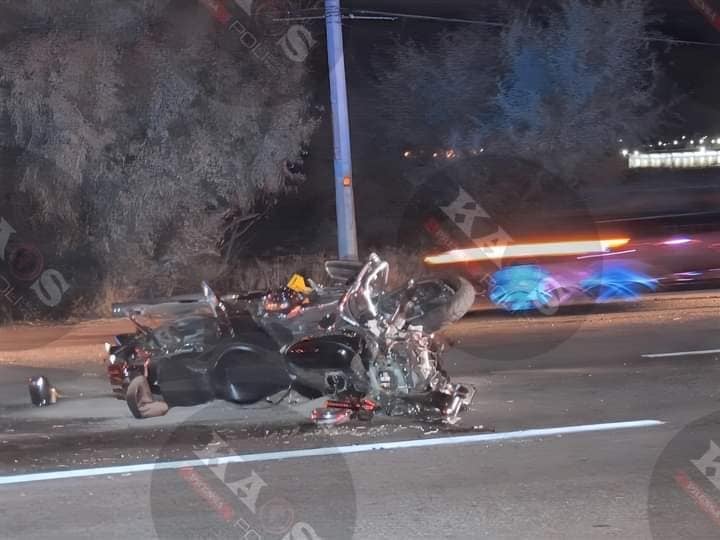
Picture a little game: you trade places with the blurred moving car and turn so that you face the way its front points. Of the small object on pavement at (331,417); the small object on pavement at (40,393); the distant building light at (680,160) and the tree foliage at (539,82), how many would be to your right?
2

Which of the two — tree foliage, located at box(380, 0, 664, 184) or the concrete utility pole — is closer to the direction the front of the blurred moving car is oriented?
the concrete utility pole

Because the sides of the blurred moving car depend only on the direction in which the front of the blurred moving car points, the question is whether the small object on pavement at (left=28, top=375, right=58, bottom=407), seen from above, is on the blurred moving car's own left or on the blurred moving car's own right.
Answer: on the blurred moving car's own left

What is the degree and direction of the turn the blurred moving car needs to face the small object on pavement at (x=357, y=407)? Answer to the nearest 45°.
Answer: approximately 90° to its left

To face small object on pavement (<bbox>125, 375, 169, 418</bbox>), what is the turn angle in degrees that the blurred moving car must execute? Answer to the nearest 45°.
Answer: approximately 45° to its left

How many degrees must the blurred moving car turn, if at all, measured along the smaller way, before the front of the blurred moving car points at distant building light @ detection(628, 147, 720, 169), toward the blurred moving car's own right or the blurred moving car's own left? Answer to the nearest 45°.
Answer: approximately 90° to the blurred moving car's own right

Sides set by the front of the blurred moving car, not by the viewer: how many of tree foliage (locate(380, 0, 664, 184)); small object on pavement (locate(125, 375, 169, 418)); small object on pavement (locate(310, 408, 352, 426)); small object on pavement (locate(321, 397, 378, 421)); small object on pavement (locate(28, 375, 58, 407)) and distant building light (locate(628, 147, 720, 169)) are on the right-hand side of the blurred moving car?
2

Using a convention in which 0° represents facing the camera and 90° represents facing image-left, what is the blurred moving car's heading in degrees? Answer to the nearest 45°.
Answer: approximately 90°

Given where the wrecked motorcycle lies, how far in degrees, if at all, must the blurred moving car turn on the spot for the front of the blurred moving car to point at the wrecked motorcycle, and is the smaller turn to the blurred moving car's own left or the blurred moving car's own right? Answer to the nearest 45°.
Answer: approximately 90° to the blurred moving car's own left

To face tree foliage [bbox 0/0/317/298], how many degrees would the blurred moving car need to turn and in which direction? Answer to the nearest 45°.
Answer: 0° — it already faces it
